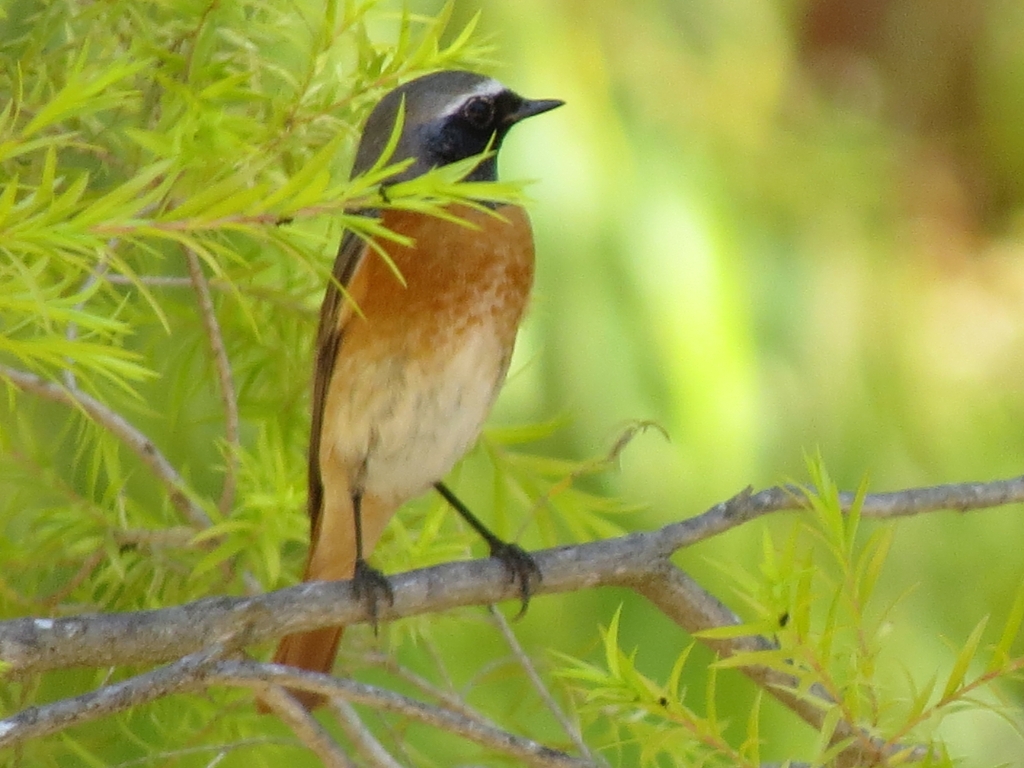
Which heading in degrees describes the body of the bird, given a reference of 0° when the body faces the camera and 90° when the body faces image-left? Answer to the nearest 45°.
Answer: approximately 315°

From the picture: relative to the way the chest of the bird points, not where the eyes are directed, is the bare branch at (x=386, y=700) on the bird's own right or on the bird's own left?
on the bird's own right
